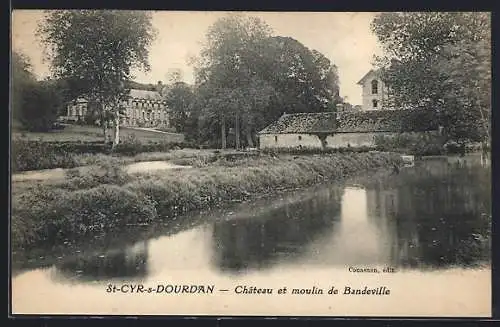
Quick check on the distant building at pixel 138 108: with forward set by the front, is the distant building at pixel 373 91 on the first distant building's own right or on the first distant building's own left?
on the first distant building's own left

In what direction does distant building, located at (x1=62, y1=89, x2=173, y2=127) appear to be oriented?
toward the camera
